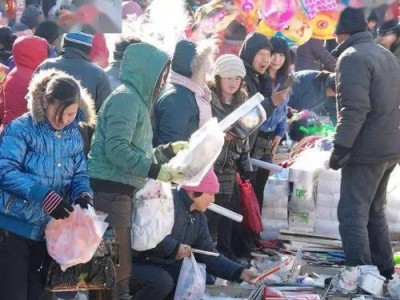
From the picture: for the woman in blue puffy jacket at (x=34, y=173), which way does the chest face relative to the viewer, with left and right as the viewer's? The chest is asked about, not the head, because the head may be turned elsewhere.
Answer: facing the viewer and to the right of the viewer

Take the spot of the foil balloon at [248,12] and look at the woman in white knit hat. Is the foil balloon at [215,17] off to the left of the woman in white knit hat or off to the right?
right

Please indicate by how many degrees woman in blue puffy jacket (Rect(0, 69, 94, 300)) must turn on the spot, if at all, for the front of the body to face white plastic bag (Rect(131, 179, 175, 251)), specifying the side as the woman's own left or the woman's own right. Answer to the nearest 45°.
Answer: approximately 90° to the woman's own left

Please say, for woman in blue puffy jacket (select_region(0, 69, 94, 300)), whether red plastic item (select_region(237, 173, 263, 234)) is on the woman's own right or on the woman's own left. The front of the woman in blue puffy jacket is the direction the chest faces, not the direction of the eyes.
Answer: on the woman's own left

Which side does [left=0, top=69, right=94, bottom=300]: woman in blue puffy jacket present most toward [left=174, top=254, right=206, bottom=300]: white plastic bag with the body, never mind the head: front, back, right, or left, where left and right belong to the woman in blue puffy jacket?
left

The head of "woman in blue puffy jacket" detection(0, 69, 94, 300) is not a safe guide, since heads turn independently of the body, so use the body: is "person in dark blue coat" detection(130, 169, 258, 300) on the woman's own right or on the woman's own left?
on the woman's own left

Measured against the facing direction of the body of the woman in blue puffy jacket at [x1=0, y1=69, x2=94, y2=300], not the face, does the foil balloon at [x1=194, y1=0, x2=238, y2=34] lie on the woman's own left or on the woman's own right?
on the woman's own left

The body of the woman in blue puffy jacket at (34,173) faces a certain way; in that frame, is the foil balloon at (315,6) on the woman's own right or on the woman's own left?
on the woman's own left
